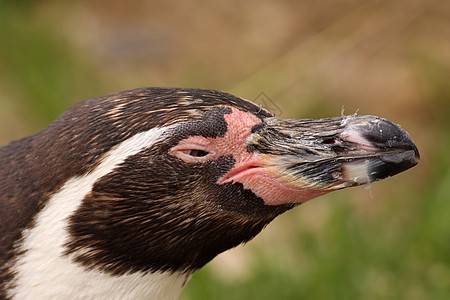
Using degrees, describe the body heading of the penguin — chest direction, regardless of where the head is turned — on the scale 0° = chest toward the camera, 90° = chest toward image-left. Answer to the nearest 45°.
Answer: approximately 270°
